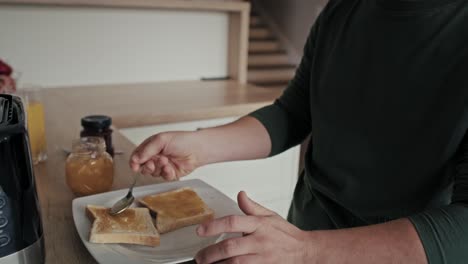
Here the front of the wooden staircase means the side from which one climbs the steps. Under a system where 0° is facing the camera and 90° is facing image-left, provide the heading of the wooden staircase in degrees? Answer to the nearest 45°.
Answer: approximately 0°

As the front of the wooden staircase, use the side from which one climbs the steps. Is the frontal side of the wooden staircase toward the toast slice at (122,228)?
yes

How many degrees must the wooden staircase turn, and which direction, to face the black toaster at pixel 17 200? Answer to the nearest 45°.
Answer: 0° — it already faces it

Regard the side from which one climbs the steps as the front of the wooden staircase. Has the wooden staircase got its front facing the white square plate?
yes

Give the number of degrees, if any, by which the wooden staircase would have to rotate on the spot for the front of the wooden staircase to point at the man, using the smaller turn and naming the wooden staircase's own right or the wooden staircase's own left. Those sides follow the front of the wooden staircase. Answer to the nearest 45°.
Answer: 0° — it already faces them

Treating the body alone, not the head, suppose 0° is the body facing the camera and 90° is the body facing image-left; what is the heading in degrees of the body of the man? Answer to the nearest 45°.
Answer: approximately 45°

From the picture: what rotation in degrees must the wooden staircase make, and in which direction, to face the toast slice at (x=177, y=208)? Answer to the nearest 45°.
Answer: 0° — it already faces it

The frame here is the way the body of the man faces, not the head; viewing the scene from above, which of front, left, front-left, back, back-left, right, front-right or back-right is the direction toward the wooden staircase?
back-right
